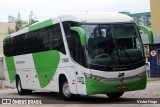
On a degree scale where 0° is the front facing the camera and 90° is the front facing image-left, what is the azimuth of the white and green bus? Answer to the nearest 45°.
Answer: approximately 315°
